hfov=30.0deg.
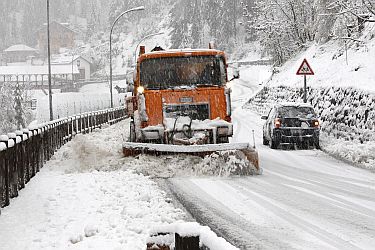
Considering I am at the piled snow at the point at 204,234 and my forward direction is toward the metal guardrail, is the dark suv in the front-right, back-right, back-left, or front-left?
front-right

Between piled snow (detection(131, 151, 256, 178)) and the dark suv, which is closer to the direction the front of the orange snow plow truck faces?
the piled snow

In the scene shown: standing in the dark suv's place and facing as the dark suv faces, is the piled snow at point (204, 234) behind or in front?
behind

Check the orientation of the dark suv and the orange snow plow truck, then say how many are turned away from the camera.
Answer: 1

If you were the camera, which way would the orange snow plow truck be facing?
facing the viewer

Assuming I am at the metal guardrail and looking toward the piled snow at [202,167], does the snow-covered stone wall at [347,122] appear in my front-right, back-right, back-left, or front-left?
front-left

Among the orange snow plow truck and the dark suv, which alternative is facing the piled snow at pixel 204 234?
the orange snow plow truck

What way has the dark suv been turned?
away from the camera

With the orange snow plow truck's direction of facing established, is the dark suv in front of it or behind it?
behind

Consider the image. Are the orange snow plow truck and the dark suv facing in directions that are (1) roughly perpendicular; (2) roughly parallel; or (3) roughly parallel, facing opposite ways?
roughly parallel, facing opposite ways

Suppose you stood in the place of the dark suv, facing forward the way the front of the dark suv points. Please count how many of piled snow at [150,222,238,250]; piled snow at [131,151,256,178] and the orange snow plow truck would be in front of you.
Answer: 0

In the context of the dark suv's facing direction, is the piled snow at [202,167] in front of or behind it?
behind

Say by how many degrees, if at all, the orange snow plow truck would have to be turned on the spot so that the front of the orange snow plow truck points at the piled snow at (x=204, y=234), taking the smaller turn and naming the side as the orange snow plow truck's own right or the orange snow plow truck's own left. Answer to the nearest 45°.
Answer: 0° — it already faces it

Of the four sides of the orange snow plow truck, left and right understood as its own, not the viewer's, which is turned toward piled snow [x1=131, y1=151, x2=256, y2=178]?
front

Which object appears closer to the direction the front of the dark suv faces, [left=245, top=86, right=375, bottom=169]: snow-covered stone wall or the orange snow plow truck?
the snow-covered stone wall

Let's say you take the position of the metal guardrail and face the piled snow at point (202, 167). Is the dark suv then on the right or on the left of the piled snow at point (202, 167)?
left
